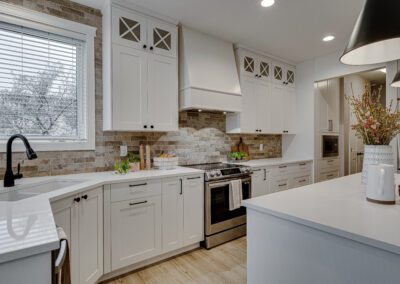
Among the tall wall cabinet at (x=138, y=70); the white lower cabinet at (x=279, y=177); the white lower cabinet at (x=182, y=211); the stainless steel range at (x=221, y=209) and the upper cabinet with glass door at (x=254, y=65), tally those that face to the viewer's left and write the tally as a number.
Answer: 0

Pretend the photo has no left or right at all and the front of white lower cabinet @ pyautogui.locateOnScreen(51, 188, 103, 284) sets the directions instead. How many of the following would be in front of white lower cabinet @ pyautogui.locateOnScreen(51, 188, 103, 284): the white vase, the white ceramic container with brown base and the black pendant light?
3

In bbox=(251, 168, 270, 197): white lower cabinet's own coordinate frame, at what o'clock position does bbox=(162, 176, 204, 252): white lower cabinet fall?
bbox=(162, 176, 204, 252): white lower cabinet is roughly at 3 o'clock from bbox=(251, 168, 270, 197): white lower cabinet.

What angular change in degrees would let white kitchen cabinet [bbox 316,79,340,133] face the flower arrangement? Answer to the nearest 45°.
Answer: approximately 45° to its left

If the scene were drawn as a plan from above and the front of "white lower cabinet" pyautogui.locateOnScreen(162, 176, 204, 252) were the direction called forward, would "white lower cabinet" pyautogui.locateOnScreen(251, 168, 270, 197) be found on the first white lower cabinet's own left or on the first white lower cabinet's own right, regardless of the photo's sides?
on the first white lower cabinet's own left

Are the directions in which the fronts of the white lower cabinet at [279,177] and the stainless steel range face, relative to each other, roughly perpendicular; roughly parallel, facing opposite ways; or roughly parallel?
roughly parallel

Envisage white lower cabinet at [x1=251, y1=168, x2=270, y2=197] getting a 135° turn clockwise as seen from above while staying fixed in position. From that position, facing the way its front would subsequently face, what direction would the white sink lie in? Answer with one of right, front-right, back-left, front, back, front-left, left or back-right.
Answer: front-left

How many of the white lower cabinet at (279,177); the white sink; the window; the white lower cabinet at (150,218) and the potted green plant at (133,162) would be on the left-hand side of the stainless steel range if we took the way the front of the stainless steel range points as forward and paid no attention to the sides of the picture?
1

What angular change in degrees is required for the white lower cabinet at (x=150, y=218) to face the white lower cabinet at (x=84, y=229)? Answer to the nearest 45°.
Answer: approximately 90° to its right

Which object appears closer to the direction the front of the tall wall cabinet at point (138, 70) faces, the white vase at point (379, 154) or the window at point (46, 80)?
the white vase

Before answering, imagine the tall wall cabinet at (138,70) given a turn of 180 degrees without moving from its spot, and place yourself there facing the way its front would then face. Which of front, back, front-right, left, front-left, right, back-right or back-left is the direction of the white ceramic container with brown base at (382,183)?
back

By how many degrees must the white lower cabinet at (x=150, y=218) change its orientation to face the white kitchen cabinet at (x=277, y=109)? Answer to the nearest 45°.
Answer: approximately 90° to its left

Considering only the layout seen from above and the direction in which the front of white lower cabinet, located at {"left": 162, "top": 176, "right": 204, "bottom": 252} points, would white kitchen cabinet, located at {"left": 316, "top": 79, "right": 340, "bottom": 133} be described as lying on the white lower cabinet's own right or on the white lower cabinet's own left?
on the white lower cabinet's own left
